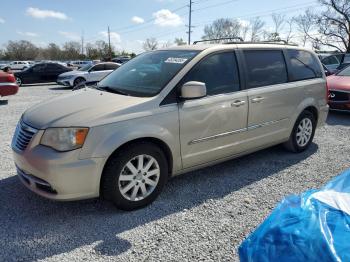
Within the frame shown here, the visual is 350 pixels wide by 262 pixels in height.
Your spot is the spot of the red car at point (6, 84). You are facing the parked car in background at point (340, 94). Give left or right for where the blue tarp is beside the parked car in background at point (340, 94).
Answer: right

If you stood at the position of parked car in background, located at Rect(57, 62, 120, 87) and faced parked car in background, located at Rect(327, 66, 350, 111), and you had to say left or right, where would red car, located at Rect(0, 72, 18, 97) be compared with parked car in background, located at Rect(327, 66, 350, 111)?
right

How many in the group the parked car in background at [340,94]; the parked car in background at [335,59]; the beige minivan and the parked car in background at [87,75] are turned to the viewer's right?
0

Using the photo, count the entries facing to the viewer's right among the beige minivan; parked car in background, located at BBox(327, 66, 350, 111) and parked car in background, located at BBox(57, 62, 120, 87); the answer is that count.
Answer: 0

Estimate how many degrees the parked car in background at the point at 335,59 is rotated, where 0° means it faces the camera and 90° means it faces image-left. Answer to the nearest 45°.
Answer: approximately 45°

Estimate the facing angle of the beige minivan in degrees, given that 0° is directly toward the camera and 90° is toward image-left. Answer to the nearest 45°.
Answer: approximately 45°

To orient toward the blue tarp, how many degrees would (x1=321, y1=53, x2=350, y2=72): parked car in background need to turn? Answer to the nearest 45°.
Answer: approximately 45° to its left

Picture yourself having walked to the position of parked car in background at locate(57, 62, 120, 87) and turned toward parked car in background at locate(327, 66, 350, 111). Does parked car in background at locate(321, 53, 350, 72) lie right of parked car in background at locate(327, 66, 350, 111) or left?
left

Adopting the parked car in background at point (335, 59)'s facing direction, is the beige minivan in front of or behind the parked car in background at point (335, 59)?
in front

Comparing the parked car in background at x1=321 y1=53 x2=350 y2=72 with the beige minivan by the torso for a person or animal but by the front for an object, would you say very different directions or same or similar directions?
same or similar directions

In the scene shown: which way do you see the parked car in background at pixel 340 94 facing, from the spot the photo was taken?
facing the viewer and to the left of the viewer

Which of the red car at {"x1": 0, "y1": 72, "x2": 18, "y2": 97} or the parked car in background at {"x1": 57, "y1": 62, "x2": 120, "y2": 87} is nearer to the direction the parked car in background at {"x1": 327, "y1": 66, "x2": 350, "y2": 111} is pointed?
the red car
